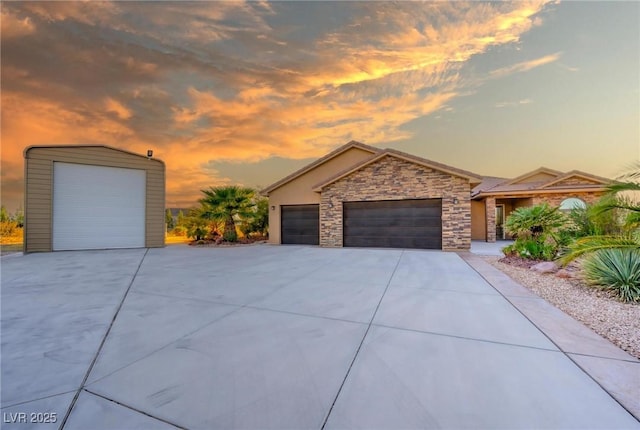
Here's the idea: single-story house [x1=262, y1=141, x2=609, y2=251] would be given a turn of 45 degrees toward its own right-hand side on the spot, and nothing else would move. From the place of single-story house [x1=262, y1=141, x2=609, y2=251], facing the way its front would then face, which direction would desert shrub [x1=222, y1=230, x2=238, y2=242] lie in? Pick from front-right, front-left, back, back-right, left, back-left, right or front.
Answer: front-right

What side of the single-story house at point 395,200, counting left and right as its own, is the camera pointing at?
front

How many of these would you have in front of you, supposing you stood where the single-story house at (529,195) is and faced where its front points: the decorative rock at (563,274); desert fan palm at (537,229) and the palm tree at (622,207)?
3

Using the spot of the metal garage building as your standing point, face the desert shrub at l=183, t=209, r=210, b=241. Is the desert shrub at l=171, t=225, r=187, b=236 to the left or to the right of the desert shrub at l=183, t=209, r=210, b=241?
left

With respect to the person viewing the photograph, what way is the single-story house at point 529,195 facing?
facing the viewer

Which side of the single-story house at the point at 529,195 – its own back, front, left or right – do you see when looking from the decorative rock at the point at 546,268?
front

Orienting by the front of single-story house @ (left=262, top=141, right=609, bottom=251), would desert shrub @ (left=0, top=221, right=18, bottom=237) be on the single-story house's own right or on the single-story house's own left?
on the single-story house's own right

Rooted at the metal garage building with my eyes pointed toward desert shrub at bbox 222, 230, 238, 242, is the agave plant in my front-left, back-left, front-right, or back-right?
front-right

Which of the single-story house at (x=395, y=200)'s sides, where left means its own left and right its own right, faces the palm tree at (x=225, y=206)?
right

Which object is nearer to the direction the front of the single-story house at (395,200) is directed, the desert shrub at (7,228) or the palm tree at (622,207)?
the palm tree
